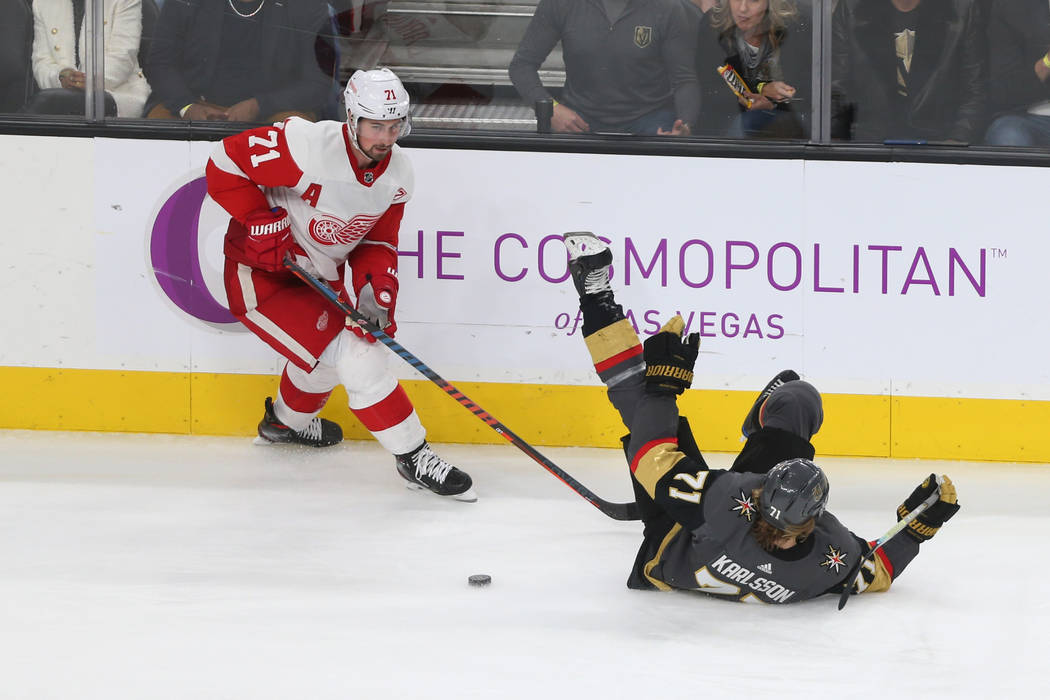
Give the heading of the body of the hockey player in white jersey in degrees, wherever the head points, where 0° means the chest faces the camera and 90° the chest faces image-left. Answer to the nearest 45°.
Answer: approximately 315°

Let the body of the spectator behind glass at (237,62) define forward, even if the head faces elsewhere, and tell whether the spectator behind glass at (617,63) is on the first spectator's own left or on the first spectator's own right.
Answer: on the first spectator's own left

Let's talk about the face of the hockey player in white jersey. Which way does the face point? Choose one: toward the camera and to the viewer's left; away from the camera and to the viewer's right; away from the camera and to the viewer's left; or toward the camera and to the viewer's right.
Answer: toward the camera and to the viewer's right

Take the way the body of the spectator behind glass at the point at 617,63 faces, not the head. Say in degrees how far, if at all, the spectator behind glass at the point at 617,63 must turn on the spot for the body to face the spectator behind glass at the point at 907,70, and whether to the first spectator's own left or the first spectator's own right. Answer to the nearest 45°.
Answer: approximately 90° to the first spectator's own left

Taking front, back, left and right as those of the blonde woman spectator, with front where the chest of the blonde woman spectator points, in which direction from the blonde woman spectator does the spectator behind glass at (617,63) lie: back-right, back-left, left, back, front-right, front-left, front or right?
right

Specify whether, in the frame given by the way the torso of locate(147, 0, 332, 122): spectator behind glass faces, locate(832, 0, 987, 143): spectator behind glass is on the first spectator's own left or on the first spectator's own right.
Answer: on the first spectator's own left

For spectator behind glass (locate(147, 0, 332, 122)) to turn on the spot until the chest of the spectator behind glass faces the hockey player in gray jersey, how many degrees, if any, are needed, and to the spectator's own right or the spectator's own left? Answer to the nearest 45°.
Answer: approximately 45° to the spectator's own left

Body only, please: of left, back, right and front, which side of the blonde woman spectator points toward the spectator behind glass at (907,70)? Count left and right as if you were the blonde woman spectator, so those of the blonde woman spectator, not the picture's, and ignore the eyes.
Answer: left

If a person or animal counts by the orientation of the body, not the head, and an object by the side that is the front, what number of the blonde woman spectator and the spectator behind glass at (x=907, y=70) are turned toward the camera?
2

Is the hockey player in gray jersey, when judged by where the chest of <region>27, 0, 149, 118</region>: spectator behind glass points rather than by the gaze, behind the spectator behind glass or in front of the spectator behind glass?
in front
